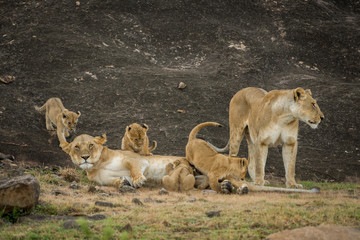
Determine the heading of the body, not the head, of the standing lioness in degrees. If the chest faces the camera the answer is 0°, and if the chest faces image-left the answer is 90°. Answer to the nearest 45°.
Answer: approximately 315°

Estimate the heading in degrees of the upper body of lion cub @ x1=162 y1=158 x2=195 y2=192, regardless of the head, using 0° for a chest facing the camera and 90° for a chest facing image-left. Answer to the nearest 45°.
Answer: approximately 180°

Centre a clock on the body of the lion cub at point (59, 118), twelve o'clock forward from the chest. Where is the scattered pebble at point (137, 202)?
The scattered pebble is roughly at 1 o'clock from the lion cub.

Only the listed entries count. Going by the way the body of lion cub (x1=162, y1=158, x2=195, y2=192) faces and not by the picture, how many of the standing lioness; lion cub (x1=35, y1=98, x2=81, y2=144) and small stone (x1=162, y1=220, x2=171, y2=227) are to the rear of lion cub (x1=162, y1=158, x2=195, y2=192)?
1

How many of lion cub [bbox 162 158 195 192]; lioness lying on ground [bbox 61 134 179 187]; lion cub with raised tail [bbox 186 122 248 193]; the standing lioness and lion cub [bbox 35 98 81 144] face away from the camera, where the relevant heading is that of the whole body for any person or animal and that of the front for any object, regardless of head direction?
1

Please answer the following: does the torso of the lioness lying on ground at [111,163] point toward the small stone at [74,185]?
yes

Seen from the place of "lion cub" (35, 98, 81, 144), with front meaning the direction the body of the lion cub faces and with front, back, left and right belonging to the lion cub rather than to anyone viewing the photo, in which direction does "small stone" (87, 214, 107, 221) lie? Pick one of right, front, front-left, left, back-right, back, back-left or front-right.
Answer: front-right

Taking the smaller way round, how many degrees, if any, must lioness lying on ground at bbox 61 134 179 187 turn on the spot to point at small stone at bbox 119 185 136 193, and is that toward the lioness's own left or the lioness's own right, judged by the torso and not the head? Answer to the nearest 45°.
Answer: approximately 45° to the lioness's own left

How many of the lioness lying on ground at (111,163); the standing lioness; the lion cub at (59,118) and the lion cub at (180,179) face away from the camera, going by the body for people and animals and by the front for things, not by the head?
1

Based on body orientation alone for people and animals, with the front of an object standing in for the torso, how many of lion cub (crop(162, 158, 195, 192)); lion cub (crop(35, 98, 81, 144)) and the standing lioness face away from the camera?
1

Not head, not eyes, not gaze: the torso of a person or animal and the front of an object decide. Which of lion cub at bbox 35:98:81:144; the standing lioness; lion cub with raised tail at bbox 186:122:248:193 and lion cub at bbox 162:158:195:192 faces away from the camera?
lion cub at bbox 162:158:195:192

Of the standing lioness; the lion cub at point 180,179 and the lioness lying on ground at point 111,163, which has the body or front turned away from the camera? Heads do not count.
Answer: the lion cub

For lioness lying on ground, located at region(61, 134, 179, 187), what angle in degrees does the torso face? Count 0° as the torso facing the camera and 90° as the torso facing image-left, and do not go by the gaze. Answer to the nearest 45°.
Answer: approximately 45°
